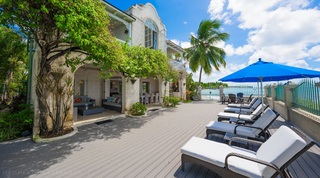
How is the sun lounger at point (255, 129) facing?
to the viewer's left

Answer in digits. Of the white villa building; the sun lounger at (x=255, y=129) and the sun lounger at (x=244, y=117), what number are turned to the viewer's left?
2

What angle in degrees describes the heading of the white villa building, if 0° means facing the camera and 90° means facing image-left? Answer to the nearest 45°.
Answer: approximately 315°

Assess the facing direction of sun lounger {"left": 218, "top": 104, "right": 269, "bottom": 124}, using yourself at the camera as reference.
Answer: facing to the left of the viewer

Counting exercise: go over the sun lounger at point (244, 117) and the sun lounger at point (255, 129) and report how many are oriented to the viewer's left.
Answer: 2

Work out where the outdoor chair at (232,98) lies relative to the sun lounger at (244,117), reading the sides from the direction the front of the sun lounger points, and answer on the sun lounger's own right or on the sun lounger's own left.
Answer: on the sun lounger's own right

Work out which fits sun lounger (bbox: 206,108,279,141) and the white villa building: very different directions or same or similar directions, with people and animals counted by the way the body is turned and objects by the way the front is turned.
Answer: very different directions

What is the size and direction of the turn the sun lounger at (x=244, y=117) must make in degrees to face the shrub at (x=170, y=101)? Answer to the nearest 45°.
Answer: approximately 45° to its right

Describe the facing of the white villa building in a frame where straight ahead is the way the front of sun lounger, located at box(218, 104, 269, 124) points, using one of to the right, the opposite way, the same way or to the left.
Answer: the opposite way

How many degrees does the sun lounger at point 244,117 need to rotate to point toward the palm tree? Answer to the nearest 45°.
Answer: approximately 90° to its right

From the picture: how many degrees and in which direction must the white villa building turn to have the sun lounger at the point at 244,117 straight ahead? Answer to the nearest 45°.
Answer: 0° — it already faces it
